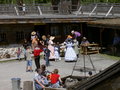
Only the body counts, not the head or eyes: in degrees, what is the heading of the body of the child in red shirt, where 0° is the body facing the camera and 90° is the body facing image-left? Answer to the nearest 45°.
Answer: approximately 180°

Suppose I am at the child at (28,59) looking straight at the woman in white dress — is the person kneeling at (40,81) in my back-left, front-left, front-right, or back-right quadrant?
back-right

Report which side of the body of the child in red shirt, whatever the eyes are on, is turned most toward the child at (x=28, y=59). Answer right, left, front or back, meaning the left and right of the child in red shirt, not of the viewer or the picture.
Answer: front

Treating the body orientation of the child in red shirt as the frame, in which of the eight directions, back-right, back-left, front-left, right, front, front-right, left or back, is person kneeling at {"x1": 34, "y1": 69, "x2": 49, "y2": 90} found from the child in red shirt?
left

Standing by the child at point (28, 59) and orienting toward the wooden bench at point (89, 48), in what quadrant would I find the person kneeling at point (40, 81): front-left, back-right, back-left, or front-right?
back-right

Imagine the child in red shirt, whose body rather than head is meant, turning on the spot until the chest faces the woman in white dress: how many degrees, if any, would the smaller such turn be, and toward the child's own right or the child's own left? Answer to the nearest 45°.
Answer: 0° — they already face them

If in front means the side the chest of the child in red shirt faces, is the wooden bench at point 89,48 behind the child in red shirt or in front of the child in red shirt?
in front
